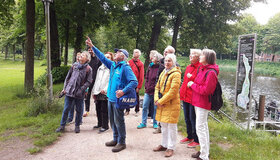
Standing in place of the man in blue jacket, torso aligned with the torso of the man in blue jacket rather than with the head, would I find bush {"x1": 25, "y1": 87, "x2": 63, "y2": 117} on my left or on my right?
on my right

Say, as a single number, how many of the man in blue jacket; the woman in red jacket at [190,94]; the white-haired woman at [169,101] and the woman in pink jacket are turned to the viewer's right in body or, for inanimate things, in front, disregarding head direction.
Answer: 0

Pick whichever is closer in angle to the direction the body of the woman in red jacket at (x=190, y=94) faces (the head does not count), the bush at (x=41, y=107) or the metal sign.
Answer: the bush

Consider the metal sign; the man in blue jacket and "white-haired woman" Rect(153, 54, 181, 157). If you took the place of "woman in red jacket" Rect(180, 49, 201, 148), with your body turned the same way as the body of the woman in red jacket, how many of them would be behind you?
1

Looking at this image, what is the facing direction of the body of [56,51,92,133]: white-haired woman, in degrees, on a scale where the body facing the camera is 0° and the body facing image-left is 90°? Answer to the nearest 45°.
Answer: approximately 45°

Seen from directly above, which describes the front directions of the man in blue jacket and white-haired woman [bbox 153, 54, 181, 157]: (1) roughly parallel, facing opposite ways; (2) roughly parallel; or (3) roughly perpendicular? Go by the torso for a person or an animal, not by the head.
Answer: roughly parallel

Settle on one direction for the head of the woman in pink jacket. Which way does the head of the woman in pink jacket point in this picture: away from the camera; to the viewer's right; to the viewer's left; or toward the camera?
to the viewer's left

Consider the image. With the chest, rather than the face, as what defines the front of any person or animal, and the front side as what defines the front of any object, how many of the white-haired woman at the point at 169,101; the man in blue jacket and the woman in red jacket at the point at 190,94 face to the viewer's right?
0

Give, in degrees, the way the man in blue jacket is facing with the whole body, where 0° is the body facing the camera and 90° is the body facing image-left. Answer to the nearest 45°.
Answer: approximately 45°

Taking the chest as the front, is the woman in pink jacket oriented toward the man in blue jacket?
yes

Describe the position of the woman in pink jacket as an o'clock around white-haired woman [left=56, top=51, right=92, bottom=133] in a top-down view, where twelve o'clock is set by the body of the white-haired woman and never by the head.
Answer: The woman in pink jacket is roughly at 9 o'clock from the white-haired woman.

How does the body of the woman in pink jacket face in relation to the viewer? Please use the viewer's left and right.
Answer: facing to the left of the viewer
